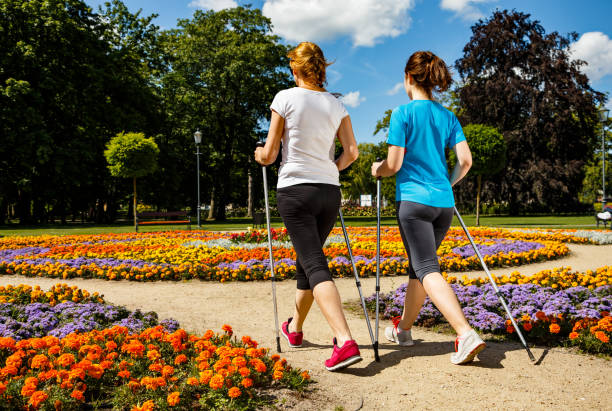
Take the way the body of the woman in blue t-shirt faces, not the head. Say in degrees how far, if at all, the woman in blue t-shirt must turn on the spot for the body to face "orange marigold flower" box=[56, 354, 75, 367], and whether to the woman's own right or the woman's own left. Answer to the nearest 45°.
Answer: approximately 90° to the woman's own left

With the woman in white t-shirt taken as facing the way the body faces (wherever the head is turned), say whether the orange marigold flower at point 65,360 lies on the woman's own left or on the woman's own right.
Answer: on the woman's own left

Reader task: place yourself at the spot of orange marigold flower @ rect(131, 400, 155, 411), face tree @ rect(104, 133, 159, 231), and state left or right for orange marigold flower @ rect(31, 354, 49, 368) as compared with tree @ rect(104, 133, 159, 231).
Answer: left

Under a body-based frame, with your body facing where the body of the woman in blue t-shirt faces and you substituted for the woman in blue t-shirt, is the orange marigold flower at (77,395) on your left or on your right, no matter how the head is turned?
on your left

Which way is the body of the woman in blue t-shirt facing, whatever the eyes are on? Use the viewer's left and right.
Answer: facing away from the viewer and to the left of the viewer

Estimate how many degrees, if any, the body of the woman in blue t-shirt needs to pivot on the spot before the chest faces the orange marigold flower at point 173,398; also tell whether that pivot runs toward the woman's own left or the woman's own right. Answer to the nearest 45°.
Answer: approximately 90° to the woman's own left

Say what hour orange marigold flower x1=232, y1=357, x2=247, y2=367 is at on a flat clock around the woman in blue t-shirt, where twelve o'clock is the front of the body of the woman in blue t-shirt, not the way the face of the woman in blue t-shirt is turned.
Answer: The orange marigold flower is roughly at 9 o'clock from the woman in blue t-shirt.

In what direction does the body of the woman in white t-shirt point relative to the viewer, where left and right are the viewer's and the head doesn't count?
facing away from the viewer and to the left of the viewer

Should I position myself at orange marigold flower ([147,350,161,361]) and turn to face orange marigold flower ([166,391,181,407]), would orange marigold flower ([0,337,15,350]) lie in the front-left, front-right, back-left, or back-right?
back-right

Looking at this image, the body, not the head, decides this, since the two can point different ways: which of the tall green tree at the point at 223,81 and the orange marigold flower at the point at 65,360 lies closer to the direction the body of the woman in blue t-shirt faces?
the tall green tree
